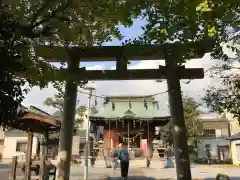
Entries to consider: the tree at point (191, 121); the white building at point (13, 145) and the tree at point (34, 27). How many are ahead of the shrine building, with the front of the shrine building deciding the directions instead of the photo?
1

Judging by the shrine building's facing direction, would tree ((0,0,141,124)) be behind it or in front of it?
in front

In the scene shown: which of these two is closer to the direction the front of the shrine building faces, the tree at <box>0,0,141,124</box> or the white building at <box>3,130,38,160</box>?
the tree

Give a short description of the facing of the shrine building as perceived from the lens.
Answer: facing the viewer

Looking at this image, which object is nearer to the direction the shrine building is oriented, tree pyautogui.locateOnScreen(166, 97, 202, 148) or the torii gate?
the torii gate

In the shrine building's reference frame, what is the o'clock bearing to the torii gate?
The torii gate is roughly at 12 o'clock from the shrine building.

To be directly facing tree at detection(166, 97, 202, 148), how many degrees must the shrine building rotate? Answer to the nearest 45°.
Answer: approximately 135° to its left

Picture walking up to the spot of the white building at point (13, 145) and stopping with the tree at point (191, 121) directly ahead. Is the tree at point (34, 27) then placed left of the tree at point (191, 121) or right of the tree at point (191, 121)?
right

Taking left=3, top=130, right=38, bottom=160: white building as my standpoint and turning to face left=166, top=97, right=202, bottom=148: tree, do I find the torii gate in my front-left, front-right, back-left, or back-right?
front-right
